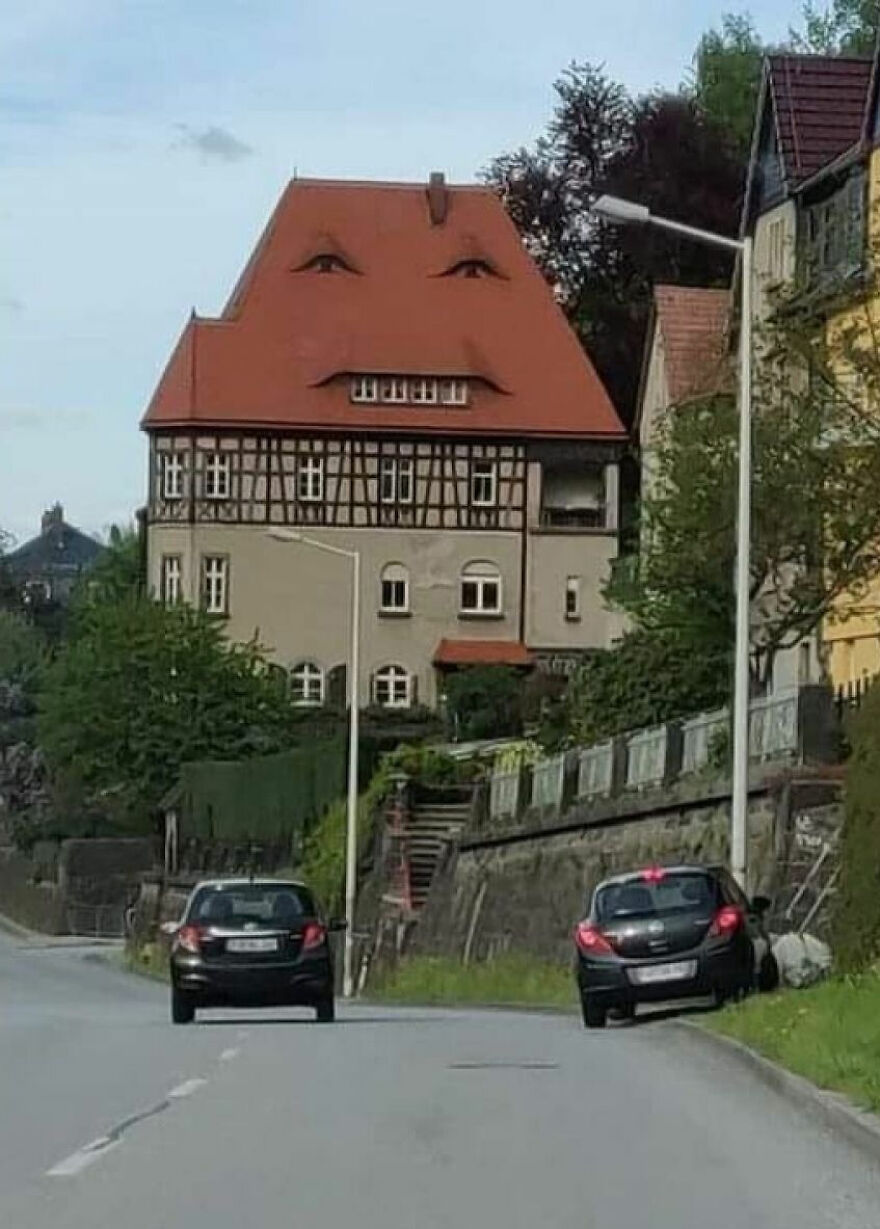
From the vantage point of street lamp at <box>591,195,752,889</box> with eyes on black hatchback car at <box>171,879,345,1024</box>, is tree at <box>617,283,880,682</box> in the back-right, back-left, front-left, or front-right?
back-right

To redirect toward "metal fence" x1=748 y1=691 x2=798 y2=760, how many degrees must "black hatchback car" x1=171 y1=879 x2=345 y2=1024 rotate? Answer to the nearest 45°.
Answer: approximately 45° to its right

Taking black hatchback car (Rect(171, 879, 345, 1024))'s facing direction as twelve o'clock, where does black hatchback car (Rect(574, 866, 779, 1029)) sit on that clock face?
black hatchback car (Rect(574, 866, 779, 1029)) is roughly at 4 o'clock from black hatchback car (Rect(171, 879, 345, 1024)).

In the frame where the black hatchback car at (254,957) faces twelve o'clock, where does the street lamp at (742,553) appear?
The street lamp is roughly at 3 o'clock from the black hatchback car.

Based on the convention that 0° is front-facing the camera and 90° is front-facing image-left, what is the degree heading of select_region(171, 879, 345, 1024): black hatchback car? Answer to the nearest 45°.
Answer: approximately 180°

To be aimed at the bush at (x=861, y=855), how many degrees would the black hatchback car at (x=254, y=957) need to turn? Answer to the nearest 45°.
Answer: approximately 135° to its right

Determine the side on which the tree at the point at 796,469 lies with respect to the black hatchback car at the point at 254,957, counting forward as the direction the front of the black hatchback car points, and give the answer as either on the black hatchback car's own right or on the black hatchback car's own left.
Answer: on the black hatchback car's own right
